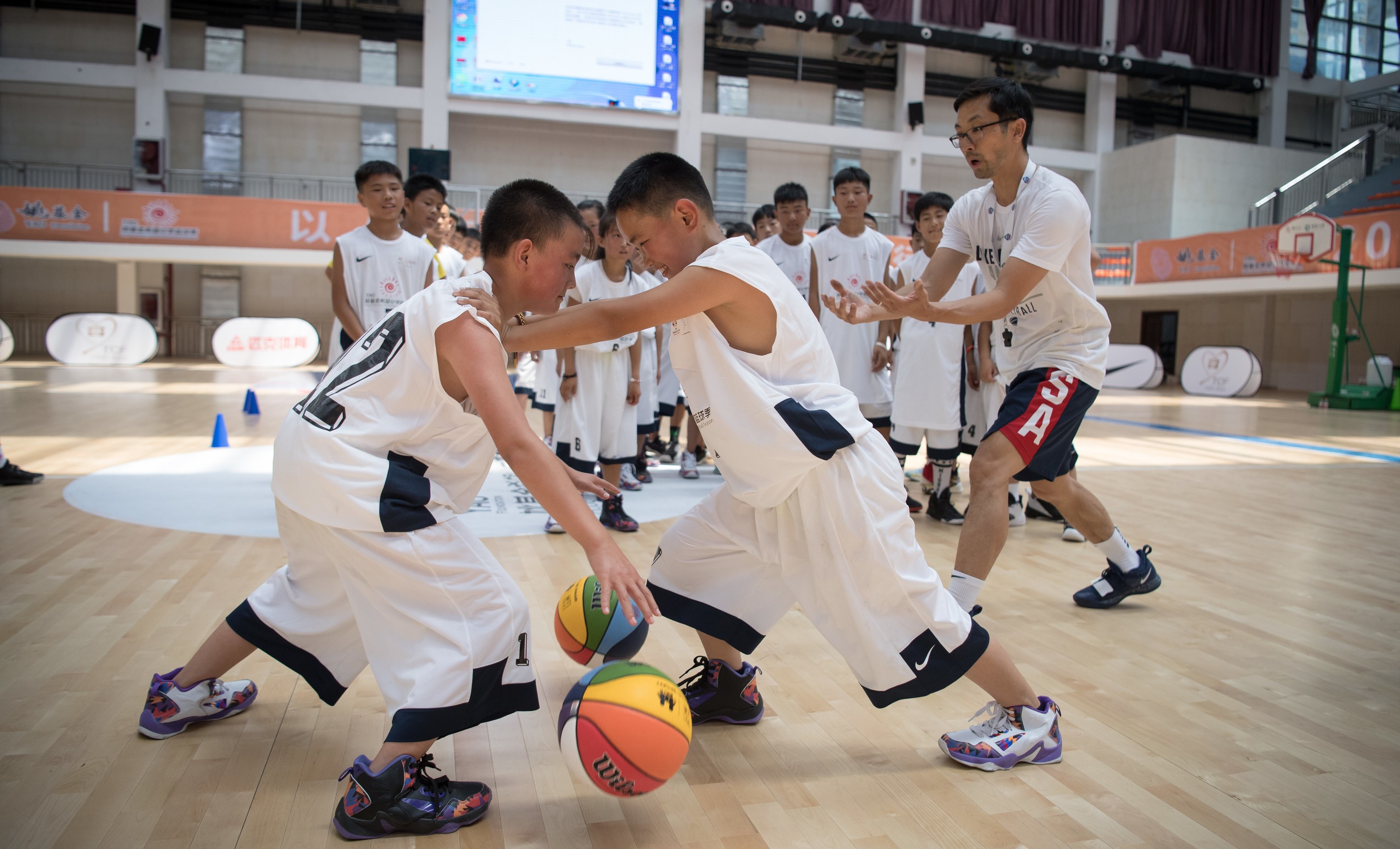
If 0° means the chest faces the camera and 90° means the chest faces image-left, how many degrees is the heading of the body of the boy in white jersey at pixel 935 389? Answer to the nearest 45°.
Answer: approximately 0°

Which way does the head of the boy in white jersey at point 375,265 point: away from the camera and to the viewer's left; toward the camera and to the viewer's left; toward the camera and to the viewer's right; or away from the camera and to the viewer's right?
toward the camera and to the viewer's right

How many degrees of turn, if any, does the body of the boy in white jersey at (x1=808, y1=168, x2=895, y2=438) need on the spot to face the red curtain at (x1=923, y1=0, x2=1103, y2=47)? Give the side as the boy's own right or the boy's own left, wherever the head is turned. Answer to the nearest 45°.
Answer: approximately 180°

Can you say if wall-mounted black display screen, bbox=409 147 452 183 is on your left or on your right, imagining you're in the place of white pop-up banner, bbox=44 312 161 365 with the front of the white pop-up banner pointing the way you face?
on your left

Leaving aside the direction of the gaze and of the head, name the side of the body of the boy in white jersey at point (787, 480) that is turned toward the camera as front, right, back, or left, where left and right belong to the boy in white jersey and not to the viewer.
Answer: left

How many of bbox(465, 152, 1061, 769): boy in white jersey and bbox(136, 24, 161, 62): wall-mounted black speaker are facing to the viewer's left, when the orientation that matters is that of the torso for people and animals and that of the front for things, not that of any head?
1

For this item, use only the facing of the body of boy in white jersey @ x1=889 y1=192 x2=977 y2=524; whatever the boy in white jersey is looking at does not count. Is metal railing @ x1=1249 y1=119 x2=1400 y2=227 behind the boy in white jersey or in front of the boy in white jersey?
behind

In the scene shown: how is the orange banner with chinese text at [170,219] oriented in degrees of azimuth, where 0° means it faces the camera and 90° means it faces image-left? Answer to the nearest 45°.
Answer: approximately 0°
